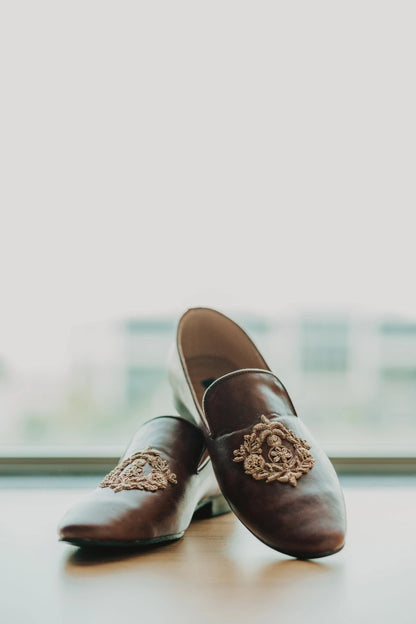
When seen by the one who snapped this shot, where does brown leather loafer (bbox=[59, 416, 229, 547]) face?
facing the viewer and to the left of the viewer
